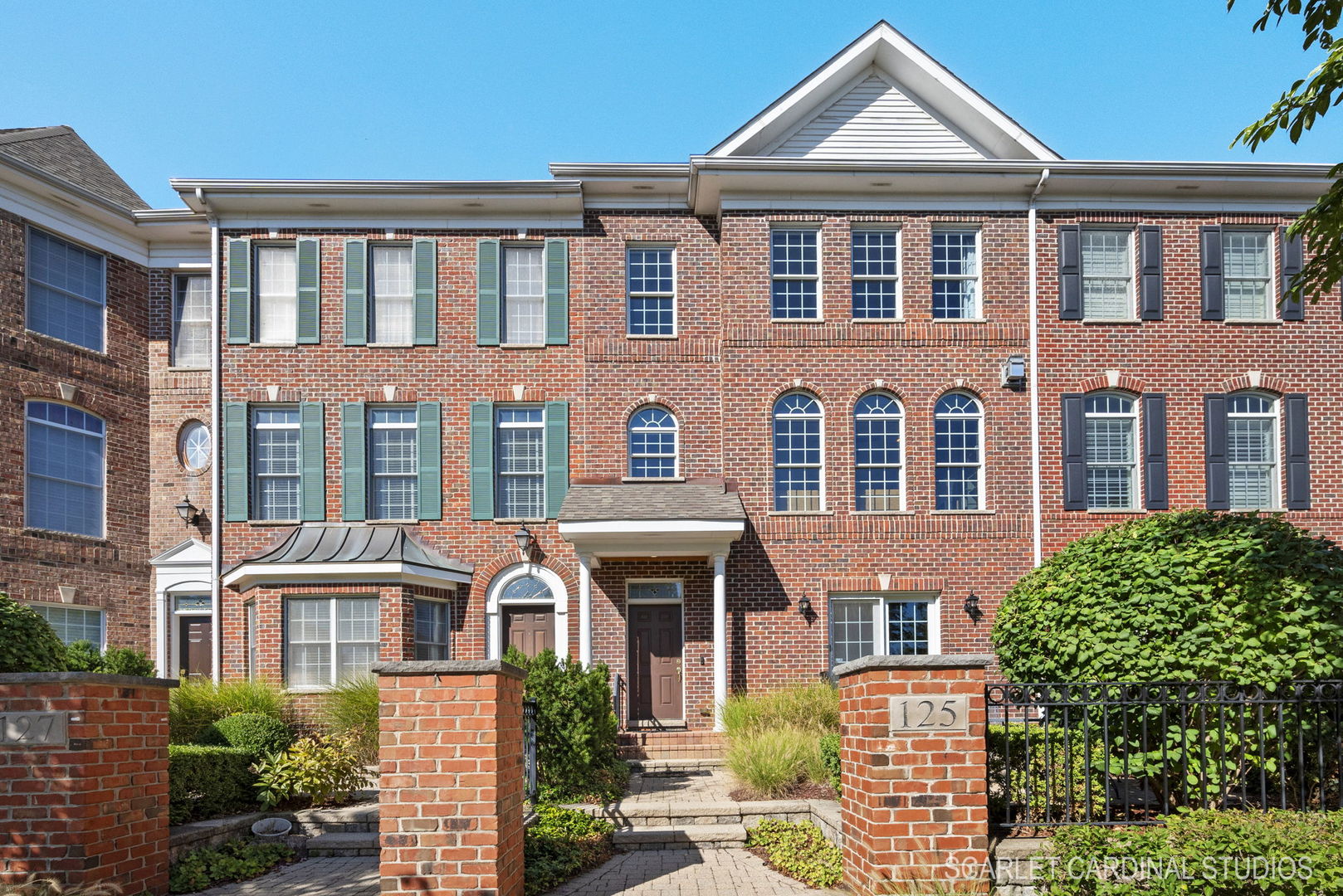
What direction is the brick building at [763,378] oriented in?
toward the camera

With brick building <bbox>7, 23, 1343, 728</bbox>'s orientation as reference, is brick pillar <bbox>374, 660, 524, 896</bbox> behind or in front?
in front

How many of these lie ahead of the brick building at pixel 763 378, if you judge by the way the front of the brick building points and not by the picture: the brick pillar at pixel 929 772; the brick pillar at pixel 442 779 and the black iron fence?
3

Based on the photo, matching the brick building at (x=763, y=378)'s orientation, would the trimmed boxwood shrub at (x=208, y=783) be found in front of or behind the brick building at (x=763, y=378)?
in front

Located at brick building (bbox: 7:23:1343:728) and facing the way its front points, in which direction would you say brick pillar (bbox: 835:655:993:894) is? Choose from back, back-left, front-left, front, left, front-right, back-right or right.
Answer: front

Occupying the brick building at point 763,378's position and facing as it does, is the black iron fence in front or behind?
in front

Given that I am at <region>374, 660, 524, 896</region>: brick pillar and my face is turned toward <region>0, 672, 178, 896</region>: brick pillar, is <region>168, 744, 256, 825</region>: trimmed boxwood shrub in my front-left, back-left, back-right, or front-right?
front-right
